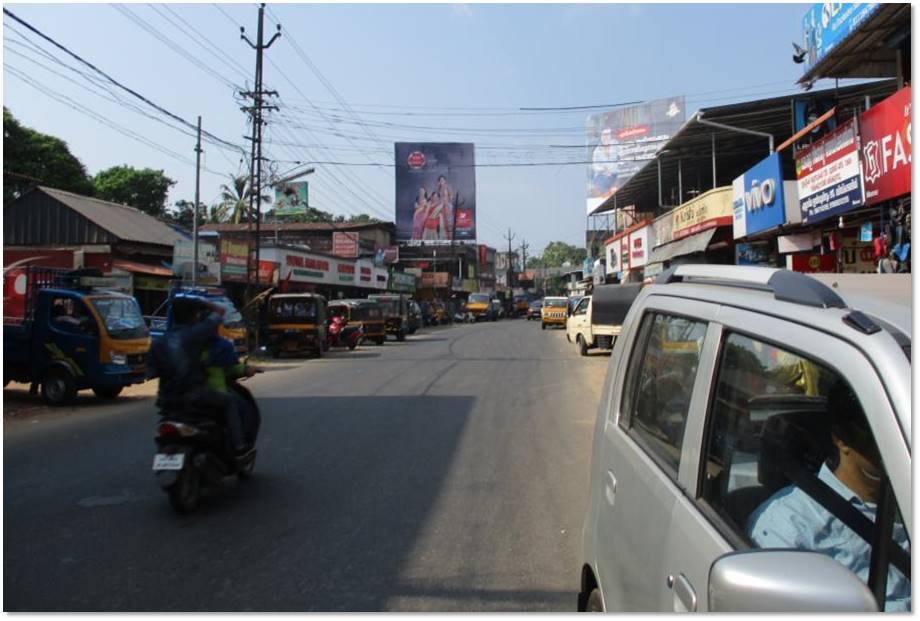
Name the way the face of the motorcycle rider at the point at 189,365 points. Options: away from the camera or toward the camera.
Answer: away from the camera

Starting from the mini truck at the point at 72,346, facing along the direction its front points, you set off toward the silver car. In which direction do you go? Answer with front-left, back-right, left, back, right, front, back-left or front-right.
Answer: front-right

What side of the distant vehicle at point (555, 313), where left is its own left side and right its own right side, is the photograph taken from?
front

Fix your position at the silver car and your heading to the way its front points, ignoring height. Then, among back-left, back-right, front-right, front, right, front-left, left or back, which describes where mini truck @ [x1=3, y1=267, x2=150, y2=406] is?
back

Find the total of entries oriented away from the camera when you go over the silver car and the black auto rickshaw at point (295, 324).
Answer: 1

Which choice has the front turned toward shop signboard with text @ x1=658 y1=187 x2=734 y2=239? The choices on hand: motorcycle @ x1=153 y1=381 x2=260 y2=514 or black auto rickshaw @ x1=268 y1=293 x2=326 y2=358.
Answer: the motorcycle

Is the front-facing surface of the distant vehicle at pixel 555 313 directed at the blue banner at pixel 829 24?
yes

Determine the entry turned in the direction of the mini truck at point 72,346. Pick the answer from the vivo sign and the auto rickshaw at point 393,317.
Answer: the vivo sign

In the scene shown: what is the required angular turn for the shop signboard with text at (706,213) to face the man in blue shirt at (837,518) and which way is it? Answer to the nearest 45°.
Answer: approximately 45° to its left

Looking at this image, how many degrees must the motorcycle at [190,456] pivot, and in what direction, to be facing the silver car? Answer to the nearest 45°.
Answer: approximately 135° to its right

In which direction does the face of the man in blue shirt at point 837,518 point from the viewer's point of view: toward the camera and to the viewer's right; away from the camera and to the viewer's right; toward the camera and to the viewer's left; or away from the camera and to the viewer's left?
toward the camera and to the viewer's right
